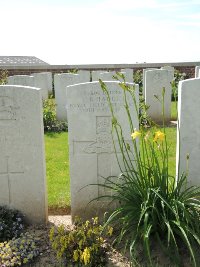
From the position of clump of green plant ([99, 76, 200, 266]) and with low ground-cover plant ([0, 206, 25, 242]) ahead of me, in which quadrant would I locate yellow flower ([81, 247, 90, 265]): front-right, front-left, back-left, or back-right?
front-left

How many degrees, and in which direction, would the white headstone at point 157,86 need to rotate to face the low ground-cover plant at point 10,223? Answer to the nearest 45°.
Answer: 0° — it already faces it

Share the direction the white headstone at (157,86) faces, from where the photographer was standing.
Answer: facing the viewer

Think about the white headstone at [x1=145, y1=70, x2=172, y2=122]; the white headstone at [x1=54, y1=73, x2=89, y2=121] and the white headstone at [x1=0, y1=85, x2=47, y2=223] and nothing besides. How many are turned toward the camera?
3

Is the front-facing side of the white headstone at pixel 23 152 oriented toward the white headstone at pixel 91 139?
no

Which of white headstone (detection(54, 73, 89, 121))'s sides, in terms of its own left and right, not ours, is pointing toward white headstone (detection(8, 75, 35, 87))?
right

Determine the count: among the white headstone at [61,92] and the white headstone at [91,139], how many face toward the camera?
2

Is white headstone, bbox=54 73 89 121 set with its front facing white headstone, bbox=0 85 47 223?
yes

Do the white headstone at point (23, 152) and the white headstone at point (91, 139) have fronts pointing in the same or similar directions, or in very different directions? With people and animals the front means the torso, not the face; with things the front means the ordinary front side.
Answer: same or similar directions

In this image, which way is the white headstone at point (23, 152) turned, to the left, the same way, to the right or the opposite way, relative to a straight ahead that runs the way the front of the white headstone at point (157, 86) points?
the same way

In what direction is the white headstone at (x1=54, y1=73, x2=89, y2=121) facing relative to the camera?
toward the camera

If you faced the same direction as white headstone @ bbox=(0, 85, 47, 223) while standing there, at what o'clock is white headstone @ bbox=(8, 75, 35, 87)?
white headstone @ bbox=(8, 75, 35, 87) is roughly at 6 o'clock from white headstone @ bbox=(0, 85, 47, 223).

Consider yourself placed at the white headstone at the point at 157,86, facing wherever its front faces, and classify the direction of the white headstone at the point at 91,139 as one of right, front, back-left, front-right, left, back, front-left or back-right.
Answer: front

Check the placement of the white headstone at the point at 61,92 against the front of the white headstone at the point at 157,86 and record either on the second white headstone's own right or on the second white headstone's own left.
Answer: on the second white headstone's own right
